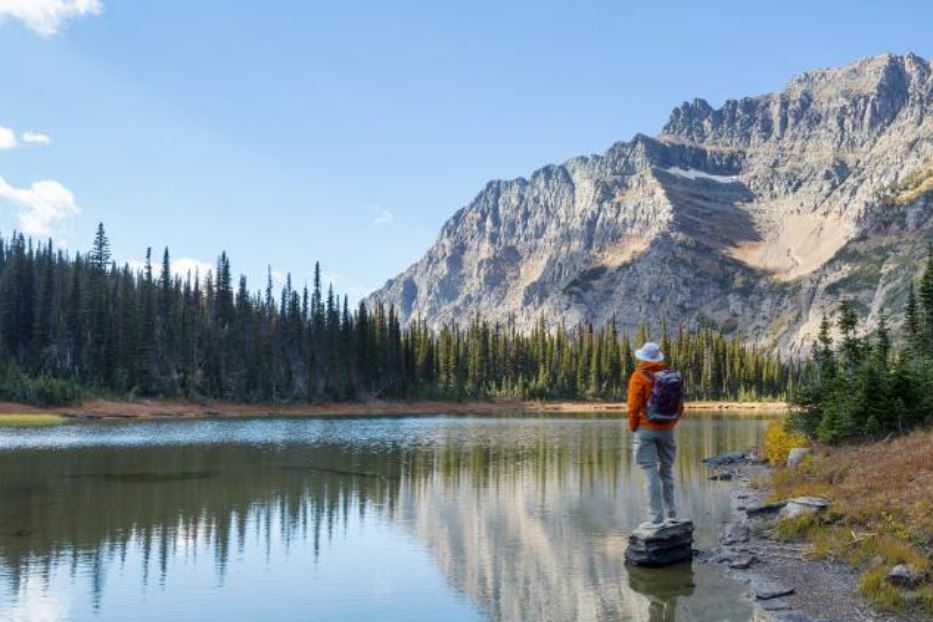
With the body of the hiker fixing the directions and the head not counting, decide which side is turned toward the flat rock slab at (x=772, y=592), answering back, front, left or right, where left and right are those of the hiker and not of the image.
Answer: back

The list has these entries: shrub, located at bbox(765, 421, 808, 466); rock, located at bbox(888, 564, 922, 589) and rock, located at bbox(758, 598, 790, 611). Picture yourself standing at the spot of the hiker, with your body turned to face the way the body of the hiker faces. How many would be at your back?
2

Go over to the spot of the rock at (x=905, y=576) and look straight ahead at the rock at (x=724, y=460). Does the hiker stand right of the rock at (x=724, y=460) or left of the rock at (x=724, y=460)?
left

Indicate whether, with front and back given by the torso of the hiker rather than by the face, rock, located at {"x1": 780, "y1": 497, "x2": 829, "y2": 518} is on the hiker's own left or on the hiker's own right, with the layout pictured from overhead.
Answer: on the hiker's own right

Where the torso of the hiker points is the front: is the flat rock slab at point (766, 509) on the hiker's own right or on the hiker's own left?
on the hiker's own right

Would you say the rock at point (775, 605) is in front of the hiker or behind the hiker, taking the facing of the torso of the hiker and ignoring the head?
behind

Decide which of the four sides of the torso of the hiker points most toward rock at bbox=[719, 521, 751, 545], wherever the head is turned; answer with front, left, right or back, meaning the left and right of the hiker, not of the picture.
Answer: right

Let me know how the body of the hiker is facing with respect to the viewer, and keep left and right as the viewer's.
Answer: facing away from the viewer and to the left of the viewer

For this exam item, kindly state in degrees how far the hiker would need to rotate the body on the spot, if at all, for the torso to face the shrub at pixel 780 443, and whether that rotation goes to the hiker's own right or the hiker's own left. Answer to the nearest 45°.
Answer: approximately 45° to the hiker's own right
